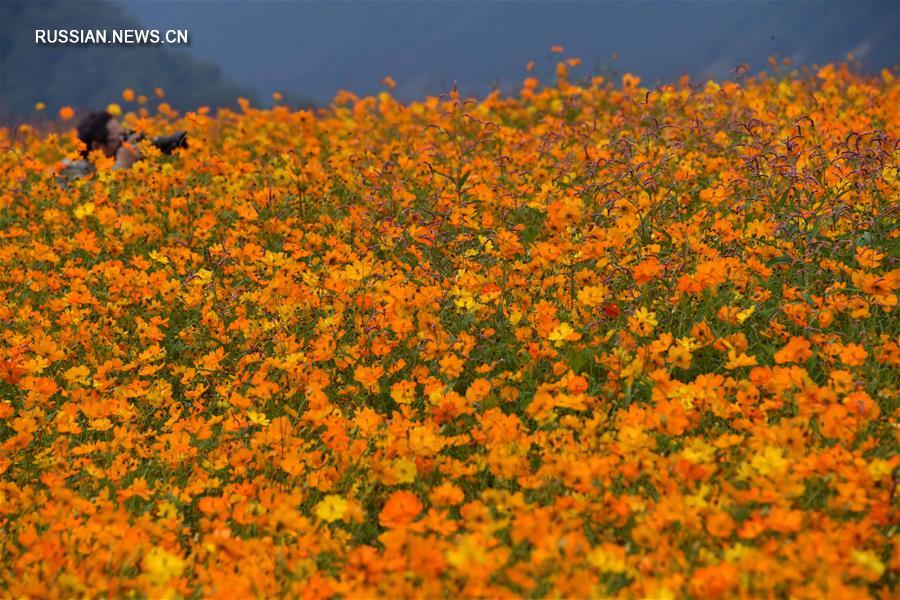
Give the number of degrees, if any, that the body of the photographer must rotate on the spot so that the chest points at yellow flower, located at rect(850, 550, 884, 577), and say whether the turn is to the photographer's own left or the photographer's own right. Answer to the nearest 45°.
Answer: approximately 90° to the photographer's own right

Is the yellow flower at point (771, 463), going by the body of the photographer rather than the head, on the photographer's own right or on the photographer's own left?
on the photographer's own right

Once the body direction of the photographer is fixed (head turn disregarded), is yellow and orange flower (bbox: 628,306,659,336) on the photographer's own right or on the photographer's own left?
on the photographer's own right

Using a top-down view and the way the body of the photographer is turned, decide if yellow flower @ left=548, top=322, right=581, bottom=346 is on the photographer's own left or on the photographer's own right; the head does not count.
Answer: on the photographer's own right

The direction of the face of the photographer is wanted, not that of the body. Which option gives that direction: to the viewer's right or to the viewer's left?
to the viewer's right

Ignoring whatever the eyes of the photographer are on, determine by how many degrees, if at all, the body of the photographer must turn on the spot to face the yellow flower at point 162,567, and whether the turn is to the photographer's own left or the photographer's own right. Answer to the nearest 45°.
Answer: approximately 90° to the photographer's own right

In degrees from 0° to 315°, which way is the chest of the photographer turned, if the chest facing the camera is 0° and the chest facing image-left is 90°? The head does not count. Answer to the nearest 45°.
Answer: approximately 270°

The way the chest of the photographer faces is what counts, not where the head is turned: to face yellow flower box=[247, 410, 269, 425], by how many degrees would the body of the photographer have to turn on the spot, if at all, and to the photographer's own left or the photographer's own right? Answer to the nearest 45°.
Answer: approximately 90° to the photographer's own right

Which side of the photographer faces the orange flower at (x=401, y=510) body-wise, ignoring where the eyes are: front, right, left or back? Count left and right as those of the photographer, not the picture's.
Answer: right
